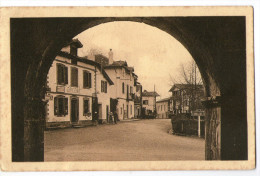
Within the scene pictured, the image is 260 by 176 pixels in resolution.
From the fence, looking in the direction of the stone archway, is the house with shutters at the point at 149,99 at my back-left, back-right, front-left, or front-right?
back-right

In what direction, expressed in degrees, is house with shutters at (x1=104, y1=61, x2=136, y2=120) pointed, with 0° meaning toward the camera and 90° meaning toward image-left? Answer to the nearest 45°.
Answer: approximately 315°

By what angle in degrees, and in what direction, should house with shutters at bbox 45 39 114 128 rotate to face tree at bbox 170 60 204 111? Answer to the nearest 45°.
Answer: approximately 45° to its left

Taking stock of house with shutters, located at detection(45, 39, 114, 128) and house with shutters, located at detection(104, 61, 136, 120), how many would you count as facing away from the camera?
0

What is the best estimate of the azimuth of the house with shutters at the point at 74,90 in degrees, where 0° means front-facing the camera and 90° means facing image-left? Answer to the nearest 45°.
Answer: approximately 315°

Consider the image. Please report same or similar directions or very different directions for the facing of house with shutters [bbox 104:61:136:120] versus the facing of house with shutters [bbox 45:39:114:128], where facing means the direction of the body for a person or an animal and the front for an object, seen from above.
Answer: same or similar directions

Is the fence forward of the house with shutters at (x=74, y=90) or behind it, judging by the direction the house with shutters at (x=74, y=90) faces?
forward
